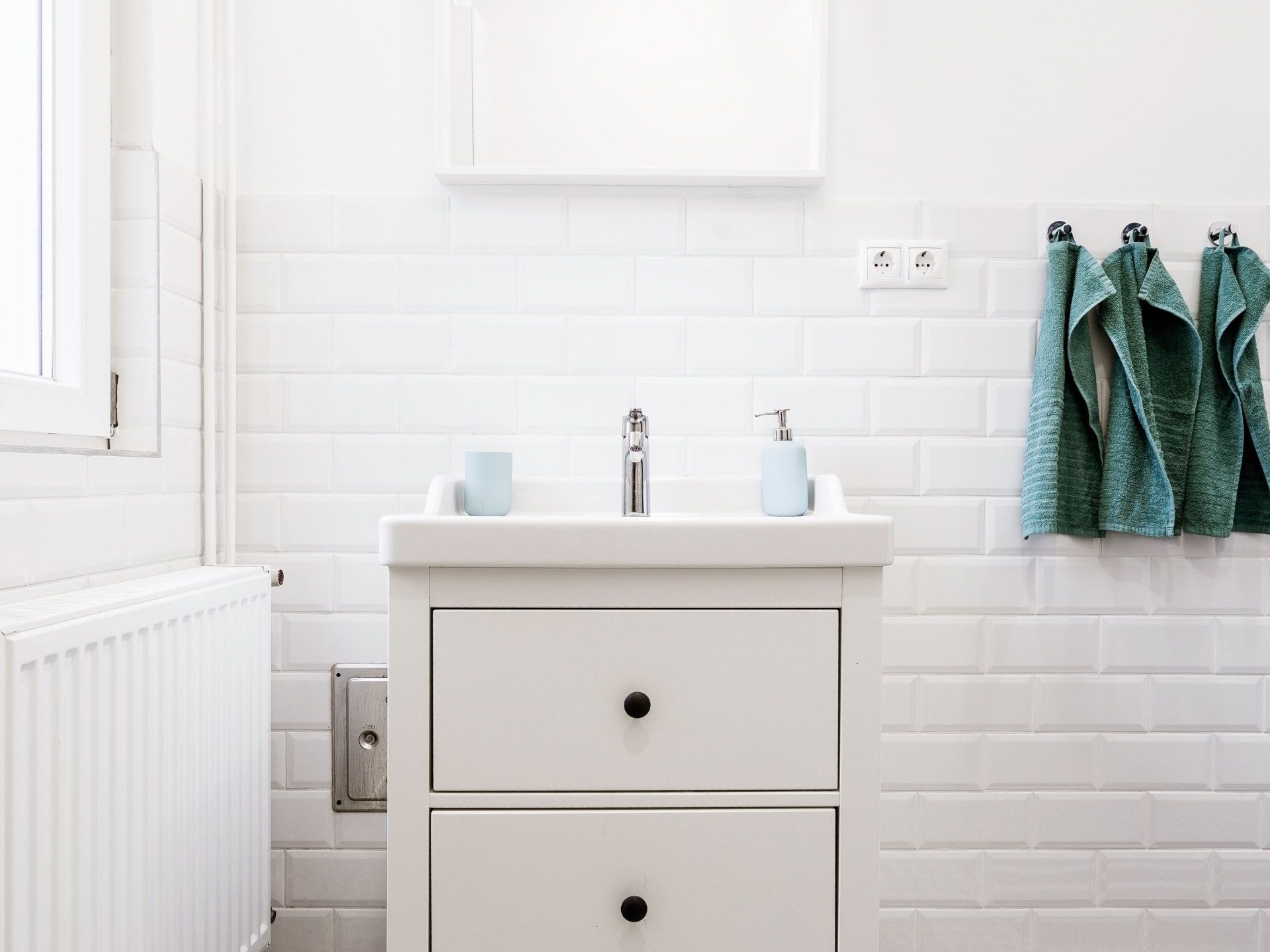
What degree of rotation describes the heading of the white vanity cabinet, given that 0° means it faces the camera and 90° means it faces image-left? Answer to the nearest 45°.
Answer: approximately 0°

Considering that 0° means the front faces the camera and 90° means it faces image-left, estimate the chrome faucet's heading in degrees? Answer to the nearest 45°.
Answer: approximately 0°

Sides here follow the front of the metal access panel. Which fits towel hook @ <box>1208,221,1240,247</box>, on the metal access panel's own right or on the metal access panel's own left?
on the metal access panel's own left

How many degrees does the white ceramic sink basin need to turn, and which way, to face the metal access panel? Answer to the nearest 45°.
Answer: approximately 135° to its right
